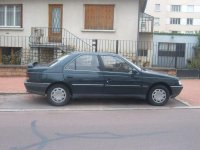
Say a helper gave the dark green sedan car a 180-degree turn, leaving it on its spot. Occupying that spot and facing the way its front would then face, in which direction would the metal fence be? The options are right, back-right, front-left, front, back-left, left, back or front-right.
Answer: right

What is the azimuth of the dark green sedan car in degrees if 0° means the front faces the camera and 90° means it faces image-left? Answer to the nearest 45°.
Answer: approximately 270°

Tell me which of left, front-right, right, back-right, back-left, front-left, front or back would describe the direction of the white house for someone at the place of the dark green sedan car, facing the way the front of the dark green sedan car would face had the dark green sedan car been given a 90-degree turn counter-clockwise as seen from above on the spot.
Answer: front

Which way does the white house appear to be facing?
toward the camera
